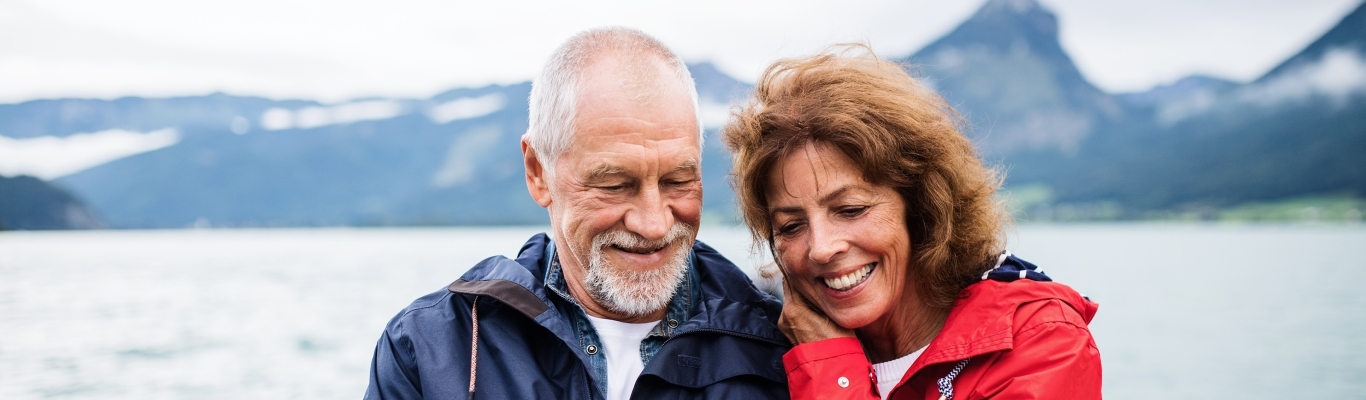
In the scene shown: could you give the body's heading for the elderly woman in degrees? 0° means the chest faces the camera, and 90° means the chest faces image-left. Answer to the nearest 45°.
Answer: approximately 45°

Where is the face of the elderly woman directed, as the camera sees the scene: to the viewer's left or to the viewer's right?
to the viewer's left

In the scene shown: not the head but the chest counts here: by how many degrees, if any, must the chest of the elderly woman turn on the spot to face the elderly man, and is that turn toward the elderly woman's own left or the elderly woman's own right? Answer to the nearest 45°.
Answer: approximately 45° to the elderly woman's own right

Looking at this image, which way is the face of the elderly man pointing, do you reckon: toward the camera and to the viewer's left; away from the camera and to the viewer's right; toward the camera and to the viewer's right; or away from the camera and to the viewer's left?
toward the camera and to the viewer's right
